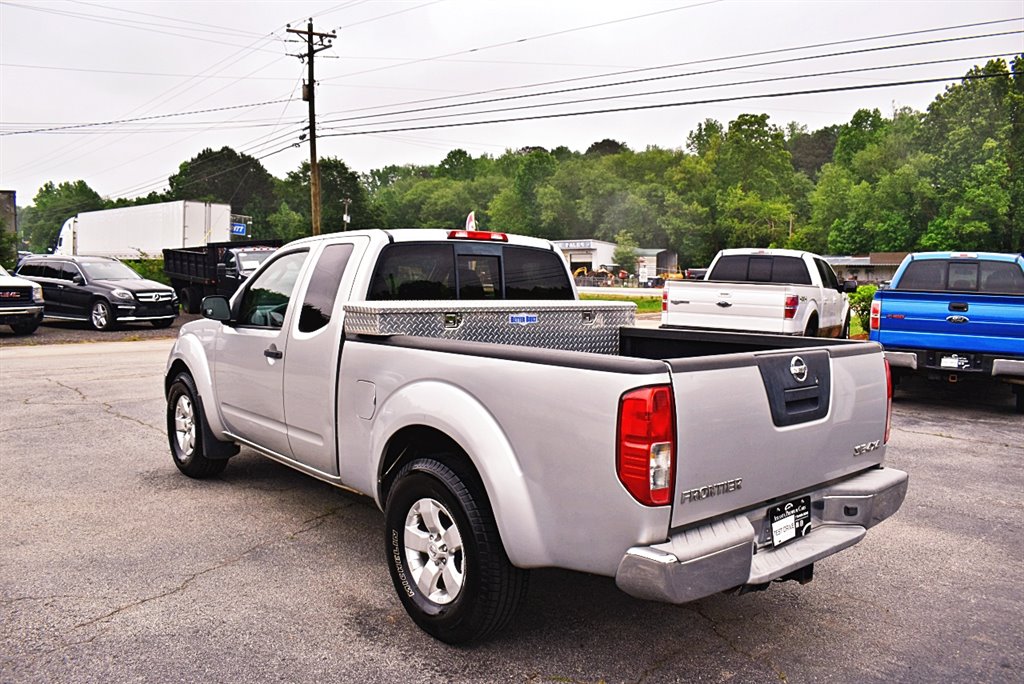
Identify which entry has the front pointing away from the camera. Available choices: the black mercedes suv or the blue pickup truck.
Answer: the blue pickup truck

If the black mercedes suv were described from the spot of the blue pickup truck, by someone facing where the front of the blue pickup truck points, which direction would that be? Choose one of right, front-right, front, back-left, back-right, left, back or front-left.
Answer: left

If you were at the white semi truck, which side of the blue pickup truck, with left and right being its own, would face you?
left

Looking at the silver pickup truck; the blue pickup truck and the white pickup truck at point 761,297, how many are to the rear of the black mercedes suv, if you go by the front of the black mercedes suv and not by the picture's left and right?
0

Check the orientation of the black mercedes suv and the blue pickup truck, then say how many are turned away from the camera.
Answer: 1

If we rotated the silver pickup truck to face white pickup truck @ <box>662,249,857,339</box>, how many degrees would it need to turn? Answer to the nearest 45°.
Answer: approximately 45° to its right

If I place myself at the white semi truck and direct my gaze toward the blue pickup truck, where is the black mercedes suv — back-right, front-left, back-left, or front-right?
front-right

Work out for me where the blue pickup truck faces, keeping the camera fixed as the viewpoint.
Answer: facing away from the viewer

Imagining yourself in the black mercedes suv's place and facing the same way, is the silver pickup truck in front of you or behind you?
in front

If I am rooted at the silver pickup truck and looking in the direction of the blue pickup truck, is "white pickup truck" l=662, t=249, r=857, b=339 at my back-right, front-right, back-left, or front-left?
front-left

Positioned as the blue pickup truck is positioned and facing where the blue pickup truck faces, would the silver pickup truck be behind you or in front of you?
behind

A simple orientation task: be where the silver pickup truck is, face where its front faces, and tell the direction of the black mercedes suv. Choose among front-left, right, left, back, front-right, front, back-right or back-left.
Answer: front

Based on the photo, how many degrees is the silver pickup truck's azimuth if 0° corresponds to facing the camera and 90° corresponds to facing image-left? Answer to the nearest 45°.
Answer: approximately 135°
